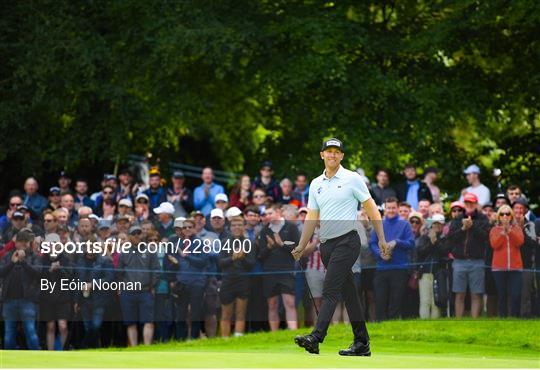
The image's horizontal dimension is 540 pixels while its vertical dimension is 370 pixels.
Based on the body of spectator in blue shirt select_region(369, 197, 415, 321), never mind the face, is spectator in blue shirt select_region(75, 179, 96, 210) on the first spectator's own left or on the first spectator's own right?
on the first spectator's own right

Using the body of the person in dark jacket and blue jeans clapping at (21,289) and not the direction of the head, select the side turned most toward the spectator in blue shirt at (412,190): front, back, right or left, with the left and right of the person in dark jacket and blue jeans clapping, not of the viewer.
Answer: left

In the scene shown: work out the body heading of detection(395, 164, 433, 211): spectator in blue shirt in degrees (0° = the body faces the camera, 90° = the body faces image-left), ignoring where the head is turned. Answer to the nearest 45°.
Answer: approximately 0°

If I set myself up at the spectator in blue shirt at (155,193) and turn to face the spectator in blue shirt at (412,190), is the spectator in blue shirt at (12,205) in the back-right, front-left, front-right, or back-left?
back-right

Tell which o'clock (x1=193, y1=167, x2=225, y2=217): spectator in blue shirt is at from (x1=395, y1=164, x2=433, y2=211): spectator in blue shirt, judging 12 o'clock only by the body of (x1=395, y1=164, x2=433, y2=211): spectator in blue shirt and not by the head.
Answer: (x1=193, y1=167, x2=225, y2=217): spectator in blue shirt is roughly at 3 o'clock from (x1=395, y1=164, x2=433, y2=211): spectator in blue shirt.

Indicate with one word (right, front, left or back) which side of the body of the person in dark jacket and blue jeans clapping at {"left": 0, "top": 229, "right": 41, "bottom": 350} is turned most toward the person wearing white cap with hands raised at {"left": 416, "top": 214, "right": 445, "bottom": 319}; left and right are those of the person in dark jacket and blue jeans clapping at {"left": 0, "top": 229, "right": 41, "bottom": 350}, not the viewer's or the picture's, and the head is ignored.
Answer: left

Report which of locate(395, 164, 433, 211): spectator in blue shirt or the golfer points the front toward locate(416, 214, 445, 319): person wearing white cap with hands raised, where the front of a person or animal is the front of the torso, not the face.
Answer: the spectator in blue shirt

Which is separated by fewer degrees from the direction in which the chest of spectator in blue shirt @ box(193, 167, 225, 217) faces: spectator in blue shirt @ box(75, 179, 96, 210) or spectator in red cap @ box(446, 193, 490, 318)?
the spectator in red cap

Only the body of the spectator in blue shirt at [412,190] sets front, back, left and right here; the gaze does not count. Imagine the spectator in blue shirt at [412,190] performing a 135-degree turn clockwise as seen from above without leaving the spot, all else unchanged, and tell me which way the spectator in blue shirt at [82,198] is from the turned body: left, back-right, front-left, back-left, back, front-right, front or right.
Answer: front-left

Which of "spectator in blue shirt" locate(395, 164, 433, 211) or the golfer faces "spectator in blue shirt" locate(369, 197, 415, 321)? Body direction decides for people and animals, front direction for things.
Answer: "spectator in blue shirt" locate(395, 164, 433, 211)

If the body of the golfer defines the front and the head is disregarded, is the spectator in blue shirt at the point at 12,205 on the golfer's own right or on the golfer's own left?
on the golfer's own right
